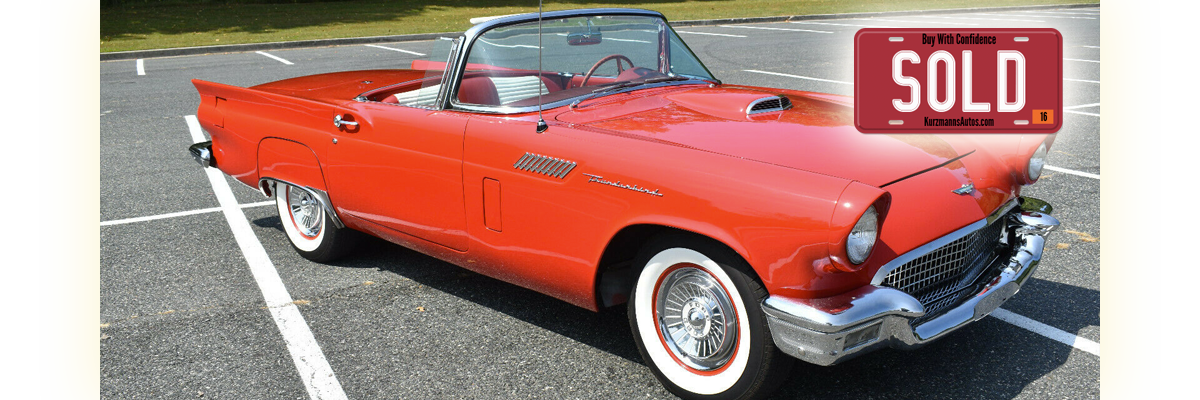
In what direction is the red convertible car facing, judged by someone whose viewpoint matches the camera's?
facing the viewer and to the right of the viewer

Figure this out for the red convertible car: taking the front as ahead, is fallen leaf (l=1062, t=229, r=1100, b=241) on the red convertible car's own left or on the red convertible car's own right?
on the red convertible car's own left
